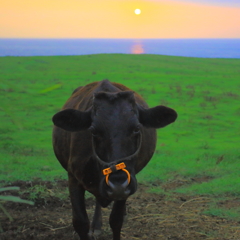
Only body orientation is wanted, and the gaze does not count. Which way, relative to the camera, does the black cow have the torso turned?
toward the camera
